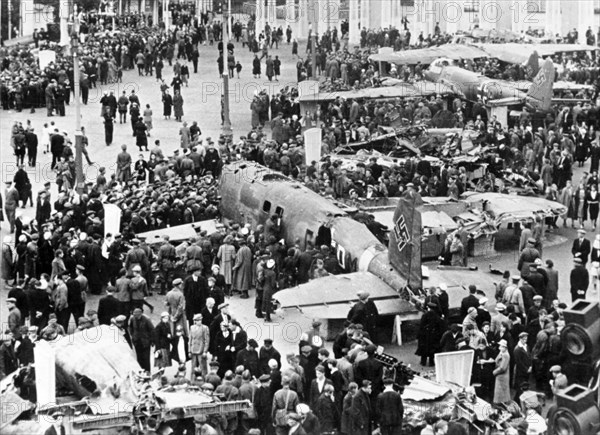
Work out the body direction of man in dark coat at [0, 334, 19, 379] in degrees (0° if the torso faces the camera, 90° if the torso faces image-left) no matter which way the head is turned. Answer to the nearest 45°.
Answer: approximately 315°

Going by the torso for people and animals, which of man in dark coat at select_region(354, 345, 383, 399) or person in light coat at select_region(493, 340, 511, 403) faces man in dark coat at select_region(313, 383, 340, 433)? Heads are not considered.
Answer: the person in light coat

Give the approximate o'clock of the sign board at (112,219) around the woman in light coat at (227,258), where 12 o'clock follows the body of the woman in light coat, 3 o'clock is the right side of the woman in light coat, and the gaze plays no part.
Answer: The sign board is roughly at 10 o'clock from the woman in light coat.

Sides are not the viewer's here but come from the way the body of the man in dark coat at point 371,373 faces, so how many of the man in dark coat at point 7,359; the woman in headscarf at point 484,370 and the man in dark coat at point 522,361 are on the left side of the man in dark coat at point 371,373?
1

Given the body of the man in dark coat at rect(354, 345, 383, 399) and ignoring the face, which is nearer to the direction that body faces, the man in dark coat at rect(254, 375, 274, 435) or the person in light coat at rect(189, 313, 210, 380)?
the person in light coat

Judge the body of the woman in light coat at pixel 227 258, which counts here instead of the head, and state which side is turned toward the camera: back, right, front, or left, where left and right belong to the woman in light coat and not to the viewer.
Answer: back

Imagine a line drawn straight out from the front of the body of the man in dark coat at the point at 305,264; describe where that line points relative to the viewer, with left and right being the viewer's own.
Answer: facing away from the viewer and to the right of the viewer

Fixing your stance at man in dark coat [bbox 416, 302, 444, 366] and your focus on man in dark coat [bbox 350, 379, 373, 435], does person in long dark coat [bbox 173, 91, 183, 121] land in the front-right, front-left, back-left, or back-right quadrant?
back-right
